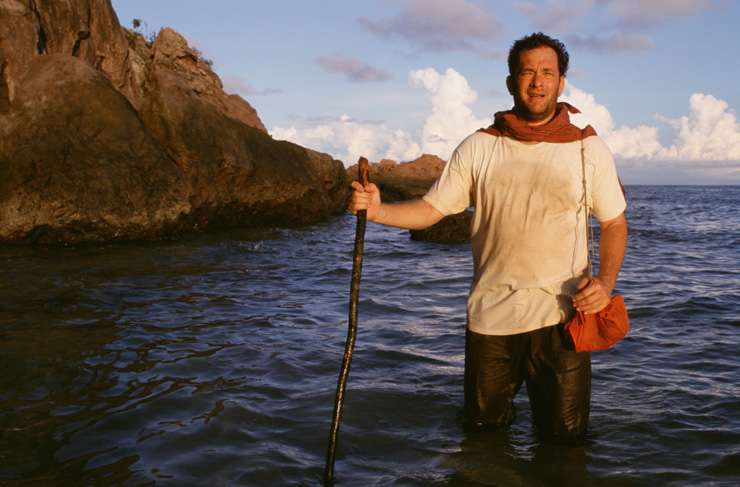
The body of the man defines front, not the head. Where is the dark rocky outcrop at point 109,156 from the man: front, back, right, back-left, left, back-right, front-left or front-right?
back-right

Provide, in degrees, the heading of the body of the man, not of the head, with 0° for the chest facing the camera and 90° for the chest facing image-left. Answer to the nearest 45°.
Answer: approximately 0°
